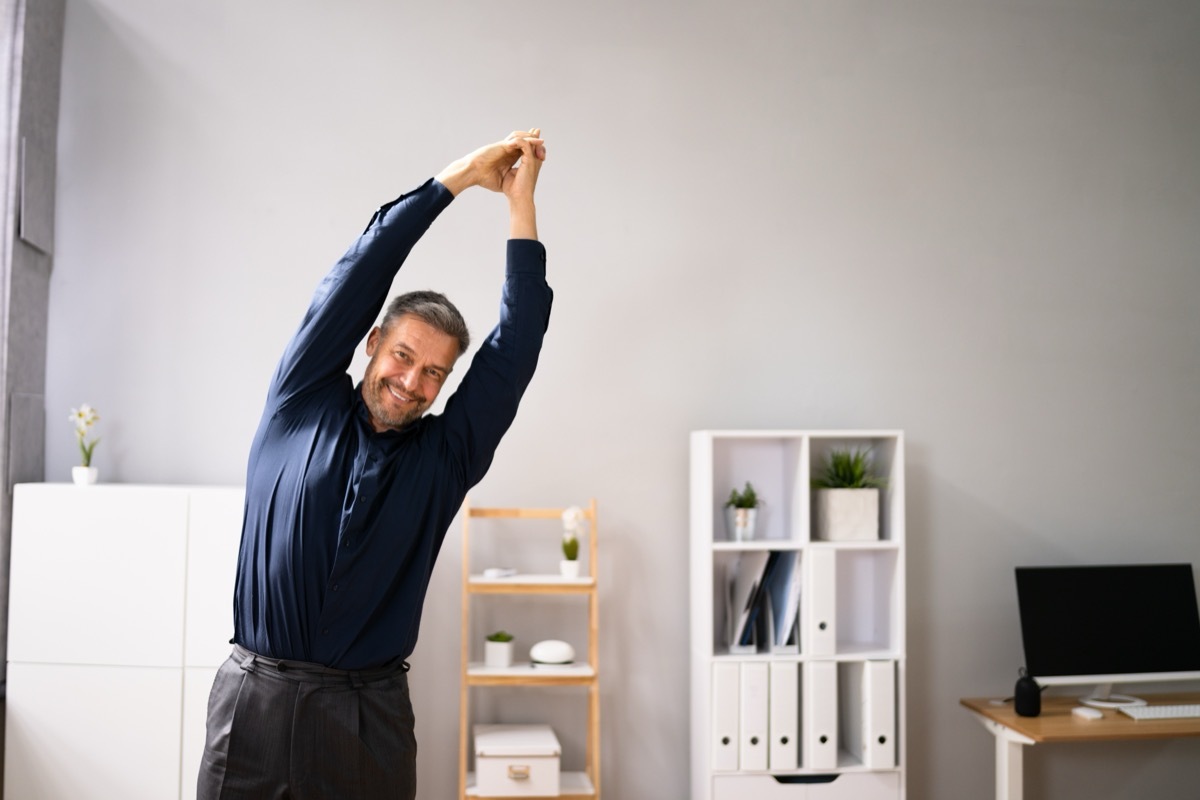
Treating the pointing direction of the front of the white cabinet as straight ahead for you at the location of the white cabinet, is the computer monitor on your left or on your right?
on your left

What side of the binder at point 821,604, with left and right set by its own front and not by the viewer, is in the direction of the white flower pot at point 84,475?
right

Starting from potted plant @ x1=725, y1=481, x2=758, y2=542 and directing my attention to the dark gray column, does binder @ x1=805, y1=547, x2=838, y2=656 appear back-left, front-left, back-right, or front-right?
back-left

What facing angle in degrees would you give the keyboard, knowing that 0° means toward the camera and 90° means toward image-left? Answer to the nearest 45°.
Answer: approximately 0°

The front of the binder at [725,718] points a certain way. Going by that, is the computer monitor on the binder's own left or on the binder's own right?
on the binder's own left
